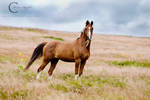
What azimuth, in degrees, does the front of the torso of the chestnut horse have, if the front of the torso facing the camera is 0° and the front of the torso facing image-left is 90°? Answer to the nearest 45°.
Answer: approximately 270°
